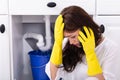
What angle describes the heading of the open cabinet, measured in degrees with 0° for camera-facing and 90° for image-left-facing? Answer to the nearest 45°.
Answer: approximately 0°

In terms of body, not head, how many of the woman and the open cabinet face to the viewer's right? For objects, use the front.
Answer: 0

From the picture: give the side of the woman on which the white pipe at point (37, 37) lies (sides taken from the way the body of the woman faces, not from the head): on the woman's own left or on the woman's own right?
on the woman's own right

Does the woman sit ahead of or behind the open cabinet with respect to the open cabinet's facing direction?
ahead

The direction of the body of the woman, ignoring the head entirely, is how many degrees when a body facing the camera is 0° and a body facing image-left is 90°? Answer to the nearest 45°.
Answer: approximately 45°
